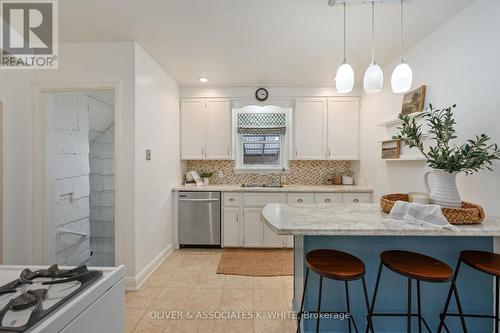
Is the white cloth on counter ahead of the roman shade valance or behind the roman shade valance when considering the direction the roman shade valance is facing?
ahead

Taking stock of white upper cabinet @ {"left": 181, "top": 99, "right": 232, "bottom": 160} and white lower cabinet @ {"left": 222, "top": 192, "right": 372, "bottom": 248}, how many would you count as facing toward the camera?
2

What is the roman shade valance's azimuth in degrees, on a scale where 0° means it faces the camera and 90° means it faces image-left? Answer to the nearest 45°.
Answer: approximately 0°

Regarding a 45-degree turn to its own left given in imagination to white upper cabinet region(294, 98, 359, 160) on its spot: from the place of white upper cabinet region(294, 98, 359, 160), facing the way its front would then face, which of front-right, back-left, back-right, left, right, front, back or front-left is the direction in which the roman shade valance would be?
back-right

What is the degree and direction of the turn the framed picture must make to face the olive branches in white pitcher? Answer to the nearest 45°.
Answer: approximately 45° to its left

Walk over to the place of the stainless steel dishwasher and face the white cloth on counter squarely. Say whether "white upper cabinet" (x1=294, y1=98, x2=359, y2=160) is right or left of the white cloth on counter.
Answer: left

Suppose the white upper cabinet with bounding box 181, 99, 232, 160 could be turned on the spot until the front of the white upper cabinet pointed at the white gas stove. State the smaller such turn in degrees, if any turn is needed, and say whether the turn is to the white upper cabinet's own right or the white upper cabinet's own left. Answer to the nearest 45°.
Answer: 0° — it already faces it

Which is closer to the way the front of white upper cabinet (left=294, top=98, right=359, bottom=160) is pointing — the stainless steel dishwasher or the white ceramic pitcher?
the white ceramic pitcher
